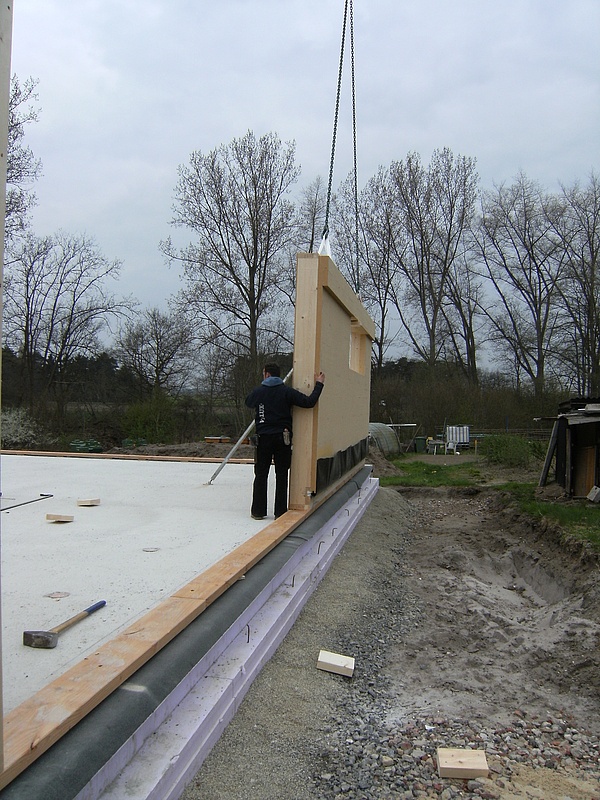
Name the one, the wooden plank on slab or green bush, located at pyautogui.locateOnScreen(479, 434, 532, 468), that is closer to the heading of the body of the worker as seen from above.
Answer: the green bush

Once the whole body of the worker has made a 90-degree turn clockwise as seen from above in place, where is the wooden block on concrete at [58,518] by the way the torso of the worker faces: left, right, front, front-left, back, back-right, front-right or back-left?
back

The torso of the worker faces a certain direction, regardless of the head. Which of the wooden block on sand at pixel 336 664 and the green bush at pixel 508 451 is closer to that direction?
the green bush

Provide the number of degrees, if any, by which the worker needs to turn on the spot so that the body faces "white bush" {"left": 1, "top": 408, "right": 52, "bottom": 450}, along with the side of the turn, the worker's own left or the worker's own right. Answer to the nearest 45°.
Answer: approximately 45° to the worker's own left

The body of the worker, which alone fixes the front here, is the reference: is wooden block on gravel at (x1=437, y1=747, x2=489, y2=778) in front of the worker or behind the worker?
behind

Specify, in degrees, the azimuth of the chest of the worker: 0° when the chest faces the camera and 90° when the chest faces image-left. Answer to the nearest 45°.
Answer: approximately 180°

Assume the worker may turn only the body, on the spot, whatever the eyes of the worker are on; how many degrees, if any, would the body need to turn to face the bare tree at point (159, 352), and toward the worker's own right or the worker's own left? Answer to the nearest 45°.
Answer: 0° — they already face it

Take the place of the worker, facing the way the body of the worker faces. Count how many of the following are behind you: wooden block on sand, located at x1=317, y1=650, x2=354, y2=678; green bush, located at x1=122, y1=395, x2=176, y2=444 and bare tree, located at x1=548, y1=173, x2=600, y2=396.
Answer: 1
